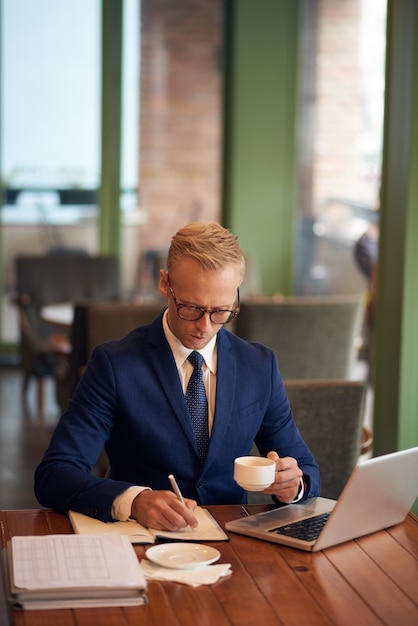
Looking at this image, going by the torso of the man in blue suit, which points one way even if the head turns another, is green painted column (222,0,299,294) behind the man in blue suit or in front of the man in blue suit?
behind

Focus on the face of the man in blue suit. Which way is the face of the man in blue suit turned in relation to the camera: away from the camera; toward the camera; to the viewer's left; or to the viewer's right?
toward the camera

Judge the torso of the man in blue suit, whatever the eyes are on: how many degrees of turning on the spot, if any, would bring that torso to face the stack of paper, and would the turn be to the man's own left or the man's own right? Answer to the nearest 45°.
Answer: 0° — they already face it

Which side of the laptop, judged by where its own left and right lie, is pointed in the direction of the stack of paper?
left

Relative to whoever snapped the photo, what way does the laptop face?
facing away from the viewer and to the left of the viewer

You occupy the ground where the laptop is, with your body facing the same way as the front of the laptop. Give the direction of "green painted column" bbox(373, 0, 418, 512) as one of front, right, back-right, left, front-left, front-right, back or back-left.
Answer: front-right

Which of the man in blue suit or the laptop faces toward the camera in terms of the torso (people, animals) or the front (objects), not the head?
the man in blue suit

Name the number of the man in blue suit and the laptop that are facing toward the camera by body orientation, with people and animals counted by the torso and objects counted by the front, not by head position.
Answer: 1

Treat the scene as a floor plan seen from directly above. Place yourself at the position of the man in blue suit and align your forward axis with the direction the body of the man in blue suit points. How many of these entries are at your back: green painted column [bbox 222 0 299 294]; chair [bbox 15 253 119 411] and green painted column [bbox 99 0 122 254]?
3

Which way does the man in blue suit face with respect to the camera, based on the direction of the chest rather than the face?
toward the camera

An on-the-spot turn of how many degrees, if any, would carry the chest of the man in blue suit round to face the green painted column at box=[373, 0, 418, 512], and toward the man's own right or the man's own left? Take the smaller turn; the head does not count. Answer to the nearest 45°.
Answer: approximately 135° to the man's own left
